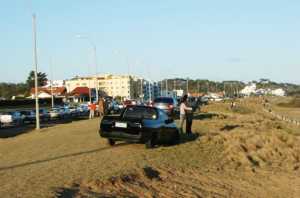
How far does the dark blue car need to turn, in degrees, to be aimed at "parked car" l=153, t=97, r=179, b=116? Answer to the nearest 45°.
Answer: approximately 45° to its left

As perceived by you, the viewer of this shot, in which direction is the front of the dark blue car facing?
facing away from the viewer and to the right of the viewer
